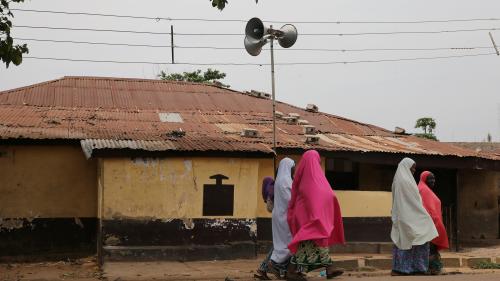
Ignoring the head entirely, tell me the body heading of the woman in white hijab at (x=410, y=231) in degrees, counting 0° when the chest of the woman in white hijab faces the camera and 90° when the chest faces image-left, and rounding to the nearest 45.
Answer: approximately 270°

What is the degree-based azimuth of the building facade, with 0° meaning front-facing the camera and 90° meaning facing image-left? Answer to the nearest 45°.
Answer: approximately 0°

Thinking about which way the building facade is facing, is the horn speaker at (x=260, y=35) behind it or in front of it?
in front

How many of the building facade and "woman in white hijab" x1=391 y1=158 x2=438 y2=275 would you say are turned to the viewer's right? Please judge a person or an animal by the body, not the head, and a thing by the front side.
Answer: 1

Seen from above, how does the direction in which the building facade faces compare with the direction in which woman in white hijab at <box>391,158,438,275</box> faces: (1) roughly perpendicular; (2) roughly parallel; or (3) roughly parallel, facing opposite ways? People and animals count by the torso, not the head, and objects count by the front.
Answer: roughly perpendicular

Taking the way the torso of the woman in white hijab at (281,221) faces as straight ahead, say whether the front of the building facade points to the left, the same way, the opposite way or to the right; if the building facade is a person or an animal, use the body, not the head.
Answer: to the right

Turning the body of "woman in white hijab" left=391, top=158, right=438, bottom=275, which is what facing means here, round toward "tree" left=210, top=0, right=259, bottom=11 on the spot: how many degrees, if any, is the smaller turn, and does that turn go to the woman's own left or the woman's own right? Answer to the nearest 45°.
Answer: approximately 135° to the woman's own right

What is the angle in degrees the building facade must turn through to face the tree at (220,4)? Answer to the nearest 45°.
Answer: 0° — it already faces it

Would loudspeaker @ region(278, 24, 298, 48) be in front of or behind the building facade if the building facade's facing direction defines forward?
in front

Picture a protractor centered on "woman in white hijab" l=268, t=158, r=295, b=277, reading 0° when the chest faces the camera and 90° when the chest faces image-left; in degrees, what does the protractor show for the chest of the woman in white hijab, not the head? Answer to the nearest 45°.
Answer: approximately 270°

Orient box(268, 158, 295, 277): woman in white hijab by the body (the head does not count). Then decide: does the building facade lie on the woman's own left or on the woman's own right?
on the woman's own left
